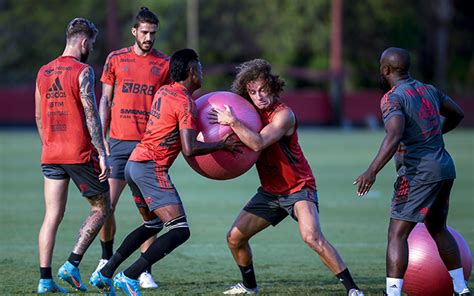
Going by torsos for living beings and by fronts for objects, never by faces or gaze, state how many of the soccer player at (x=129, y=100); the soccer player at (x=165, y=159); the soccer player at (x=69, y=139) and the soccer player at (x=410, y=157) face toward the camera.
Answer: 1

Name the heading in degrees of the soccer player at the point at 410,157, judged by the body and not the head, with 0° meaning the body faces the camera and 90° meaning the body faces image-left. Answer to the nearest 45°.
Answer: approximately 135°

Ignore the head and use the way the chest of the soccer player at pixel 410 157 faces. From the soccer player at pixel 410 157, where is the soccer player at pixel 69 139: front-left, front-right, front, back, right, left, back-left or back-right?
front-left

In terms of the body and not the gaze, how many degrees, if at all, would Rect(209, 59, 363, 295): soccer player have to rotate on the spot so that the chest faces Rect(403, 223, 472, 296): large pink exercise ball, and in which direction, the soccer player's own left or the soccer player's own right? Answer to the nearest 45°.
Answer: approximately 135° to the soccer player's own left

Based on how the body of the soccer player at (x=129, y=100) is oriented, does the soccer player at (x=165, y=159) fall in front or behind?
in front

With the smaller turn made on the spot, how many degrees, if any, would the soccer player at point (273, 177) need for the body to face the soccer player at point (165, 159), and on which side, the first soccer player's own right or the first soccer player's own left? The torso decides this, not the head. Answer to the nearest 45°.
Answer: approximately 45° to the first soccer player's own right

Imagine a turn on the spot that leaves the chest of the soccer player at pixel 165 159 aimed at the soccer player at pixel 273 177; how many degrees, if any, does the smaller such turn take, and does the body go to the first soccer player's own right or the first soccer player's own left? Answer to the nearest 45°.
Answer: approximately 45° to the first soccer player's own right

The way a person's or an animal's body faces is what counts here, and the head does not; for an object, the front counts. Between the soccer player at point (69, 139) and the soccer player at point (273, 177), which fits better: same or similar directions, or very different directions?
very different directions

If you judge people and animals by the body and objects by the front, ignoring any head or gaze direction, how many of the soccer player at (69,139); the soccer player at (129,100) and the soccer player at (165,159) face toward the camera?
1

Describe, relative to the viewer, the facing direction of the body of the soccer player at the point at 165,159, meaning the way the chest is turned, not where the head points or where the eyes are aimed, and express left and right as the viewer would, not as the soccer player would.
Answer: facing away from the viewer and to the right of the viewer
